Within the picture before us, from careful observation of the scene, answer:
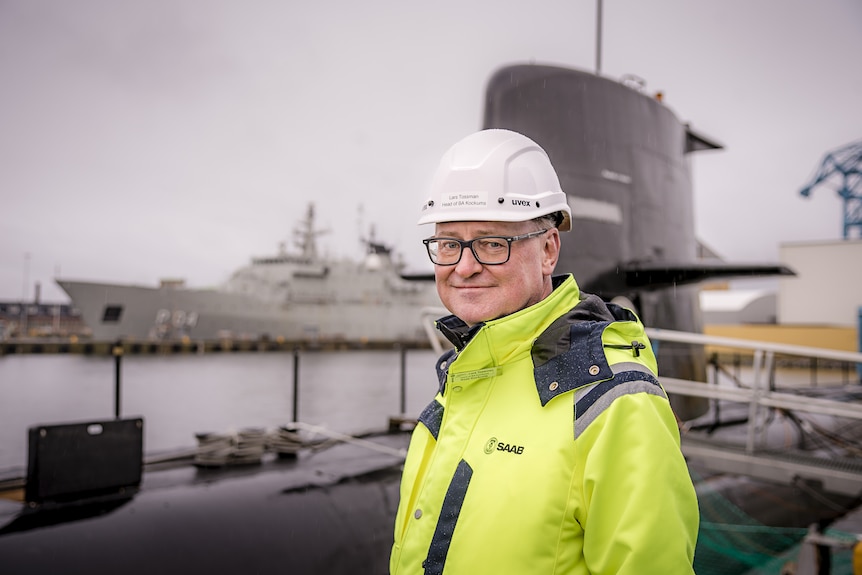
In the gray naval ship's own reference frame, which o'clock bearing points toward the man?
The man is roughly at 9 o'clock from the gray naval ship.

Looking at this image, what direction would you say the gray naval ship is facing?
to the viewer's left

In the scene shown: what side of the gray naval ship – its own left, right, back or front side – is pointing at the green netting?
left

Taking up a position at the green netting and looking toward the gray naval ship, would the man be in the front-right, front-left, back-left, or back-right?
back-left

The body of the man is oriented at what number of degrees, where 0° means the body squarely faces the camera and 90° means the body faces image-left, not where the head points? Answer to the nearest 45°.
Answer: approximately 45°

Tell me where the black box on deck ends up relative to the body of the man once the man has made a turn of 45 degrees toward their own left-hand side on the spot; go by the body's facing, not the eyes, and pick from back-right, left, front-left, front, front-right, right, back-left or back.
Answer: back-right

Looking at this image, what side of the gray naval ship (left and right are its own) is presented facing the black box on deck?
left

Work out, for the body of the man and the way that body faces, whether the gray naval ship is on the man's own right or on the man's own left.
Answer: on the man's own right
